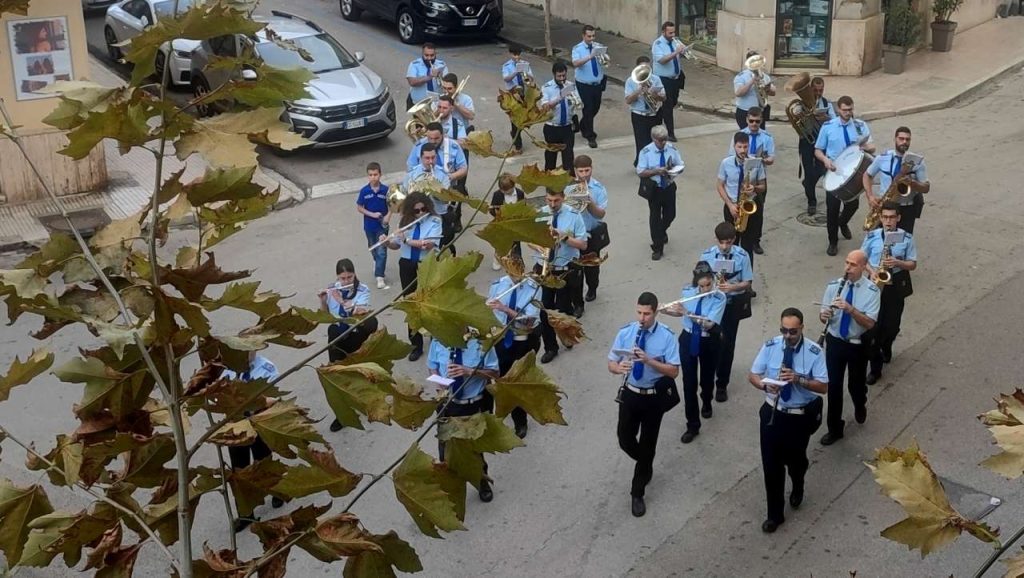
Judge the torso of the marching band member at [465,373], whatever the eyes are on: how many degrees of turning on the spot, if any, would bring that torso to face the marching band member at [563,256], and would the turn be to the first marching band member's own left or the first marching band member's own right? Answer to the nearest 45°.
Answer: approximately 180°

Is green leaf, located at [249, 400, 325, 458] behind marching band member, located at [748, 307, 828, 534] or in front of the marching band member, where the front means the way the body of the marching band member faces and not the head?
in front

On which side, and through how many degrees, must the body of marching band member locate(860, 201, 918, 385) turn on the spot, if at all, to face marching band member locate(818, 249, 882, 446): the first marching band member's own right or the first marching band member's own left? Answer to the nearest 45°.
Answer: approximately 45° to the first marching band member's own left

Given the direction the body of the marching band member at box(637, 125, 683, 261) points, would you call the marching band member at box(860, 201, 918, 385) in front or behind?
in front

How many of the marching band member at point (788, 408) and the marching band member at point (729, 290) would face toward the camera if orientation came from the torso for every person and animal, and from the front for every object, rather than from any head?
2

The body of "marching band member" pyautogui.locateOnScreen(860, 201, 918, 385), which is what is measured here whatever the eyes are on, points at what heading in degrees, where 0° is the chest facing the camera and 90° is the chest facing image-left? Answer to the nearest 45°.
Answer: approximately 45°

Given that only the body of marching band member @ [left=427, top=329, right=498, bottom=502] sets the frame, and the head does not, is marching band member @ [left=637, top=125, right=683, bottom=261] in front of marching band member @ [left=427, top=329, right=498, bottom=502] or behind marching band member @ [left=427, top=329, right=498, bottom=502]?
behind
